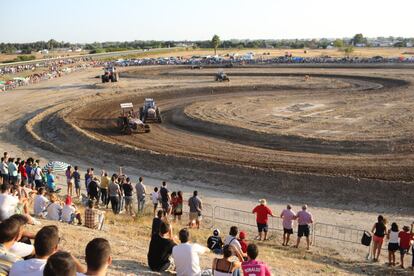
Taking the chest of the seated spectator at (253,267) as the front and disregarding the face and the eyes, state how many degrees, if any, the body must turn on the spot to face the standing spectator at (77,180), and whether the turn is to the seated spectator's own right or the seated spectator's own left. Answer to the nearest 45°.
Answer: approximately 45° to the seated spectator's own left

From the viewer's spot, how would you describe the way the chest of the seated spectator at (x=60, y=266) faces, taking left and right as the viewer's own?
facing away from the viewer and to the right of the viewer

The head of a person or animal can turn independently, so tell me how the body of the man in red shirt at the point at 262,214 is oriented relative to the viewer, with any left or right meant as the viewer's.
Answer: facing away from the viewer

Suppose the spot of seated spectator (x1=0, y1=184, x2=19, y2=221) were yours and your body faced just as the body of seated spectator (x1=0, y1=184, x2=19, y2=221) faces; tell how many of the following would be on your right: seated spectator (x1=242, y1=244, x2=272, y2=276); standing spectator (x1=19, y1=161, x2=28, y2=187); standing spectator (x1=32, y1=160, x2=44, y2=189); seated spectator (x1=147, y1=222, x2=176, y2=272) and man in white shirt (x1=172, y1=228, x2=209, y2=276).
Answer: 3

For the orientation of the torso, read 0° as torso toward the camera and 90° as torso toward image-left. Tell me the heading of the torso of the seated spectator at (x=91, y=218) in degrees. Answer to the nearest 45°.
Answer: approximately 225°

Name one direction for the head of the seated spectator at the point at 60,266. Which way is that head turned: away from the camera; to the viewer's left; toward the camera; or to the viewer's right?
away from the camera

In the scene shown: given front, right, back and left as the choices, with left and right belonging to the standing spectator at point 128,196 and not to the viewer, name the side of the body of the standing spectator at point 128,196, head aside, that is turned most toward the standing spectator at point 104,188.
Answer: left

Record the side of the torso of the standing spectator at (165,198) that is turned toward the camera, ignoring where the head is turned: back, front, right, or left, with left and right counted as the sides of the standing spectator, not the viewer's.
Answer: back

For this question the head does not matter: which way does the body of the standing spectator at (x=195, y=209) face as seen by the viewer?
away from the camera

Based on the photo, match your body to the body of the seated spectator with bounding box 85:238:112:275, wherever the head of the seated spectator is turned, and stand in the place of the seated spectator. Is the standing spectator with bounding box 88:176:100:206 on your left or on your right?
on your left

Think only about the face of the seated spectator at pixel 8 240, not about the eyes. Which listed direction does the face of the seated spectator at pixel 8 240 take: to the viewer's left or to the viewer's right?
to the viewer's right

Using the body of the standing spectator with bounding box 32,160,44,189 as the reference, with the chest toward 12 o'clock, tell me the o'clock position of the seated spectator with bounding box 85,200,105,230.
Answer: The seated spectator is roughly at 4 o'clock from the standing spectator.

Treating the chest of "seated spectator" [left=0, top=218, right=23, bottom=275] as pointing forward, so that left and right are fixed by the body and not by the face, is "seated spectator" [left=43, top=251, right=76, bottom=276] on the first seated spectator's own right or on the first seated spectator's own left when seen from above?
on the first seated spectator's own right

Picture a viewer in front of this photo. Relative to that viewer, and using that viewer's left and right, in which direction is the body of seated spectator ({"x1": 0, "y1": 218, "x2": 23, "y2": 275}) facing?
facing away from the viewer and to the right of the viewer
